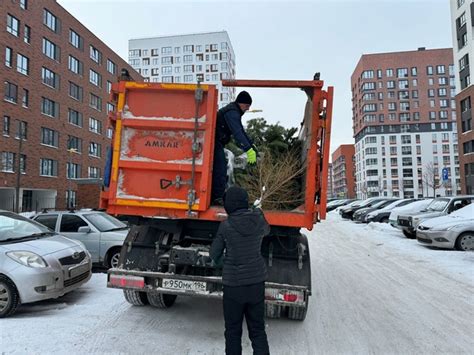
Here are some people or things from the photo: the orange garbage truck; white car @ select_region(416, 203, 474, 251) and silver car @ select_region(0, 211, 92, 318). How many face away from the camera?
1

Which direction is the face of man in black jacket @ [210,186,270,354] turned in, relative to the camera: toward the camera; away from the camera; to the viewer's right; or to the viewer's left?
away from the camera

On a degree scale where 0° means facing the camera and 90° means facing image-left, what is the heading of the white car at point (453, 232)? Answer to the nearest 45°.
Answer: approximately 45°

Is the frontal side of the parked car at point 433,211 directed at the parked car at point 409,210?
no

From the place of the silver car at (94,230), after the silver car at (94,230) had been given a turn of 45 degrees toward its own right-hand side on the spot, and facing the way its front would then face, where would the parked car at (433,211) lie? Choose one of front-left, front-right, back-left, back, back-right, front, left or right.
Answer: left

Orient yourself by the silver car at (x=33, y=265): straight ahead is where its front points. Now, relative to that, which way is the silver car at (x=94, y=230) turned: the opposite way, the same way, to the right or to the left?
the same way

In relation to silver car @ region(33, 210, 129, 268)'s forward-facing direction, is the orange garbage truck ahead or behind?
ahead

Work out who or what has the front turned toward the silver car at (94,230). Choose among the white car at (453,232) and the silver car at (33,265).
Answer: the white car

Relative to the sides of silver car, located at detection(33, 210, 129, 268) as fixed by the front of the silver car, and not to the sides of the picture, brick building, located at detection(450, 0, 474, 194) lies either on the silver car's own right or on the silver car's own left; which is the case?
on the silver car's own left

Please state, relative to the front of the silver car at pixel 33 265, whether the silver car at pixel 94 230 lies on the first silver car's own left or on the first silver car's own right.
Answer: on the first silver car's own left

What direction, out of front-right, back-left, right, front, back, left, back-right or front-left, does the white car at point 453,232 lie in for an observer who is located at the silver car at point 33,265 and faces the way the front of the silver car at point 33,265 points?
front-left

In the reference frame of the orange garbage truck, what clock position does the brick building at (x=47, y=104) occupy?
The brick building is roughly at 11 o'clock from the orange garbage truck.

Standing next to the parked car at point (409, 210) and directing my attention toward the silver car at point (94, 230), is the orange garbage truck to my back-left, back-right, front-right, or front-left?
front-left

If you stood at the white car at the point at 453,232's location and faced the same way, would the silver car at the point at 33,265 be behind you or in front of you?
in front

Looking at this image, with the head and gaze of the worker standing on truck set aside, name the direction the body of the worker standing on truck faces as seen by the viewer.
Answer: to the viewer's right

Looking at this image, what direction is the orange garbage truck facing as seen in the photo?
away from the camera

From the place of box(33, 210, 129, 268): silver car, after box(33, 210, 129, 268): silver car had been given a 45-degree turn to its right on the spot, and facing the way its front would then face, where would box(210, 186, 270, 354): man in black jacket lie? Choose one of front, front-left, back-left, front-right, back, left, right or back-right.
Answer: front
